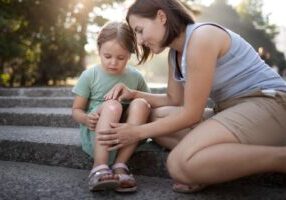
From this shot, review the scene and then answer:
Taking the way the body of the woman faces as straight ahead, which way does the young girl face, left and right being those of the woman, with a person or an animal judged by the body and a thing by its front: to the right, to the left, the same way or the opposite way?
to the left

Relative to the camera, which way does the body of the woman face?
to the viewer's left

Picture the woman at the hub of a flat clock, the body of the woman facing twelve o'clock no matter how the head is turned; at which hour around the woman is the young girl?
The young girl is roughly at 1 o'clock from the woman.

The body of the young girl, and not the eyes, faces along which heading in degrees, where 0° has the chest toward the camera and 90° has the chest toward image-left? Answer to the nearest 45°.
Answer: approximately 0°

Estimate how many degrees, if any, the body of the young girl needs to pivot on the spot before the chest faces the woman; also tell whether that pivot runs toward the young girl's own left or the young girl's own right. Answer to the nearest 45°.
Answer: approximately 45° to the young girl's own left

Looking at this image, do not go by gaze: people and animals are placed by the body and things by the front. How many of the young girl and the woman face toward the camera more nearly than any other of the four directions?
1
